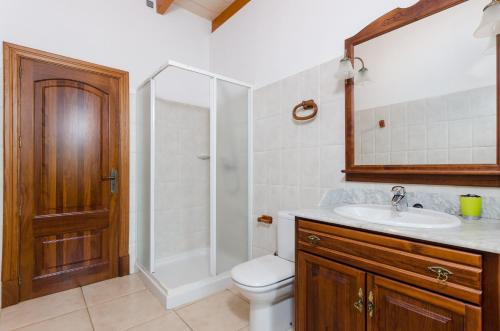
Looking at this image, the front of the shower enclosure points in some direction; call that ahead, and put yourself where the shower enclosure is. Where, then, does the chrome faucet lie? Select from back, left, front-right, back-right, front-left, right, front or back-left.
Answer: front-left

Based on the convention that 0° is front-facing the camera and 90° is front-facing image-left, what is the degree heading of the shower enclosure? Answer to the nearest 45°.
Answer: approximately 0°

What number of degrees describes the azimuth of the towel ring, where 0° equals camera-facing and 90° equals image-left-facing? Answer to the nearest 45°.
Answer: approximately 45°

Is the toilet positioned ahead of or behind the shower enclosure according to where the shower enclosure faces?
ahead

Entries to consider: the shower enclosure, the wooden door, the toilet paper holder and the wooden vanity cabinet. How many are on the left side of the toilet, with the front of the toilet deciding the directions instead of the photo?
1

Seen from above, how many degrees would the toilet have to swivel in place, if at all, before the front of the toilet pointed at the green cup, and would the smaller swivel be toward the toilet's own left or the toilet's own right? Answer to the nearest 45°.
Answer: approximately 135° to the toilet's own left

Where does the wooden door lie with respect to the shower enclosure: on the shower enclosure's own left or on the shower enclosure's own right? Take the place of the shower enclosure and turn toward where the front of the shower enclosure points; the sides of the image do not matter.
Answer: on the shower enclosure's own right

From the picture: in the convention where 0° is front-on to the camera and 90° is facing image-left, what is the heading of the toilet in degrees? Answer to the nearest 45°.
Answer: approximately 45°

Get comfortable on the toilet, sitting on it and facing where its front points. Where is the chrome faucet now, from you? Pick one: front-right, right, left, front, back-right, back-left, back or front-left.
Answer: back-left

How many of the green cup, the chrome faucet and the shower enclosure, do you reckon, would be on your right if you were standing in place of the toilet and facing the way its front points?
1

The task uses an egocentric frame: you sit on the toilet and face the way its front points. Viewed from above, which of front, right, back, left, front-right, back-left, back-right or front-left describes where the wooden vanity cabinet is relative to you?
left

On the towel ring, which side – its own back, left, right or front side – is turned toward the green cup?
left

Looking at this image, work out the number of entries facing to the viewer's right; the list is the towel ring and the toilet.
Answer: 0
